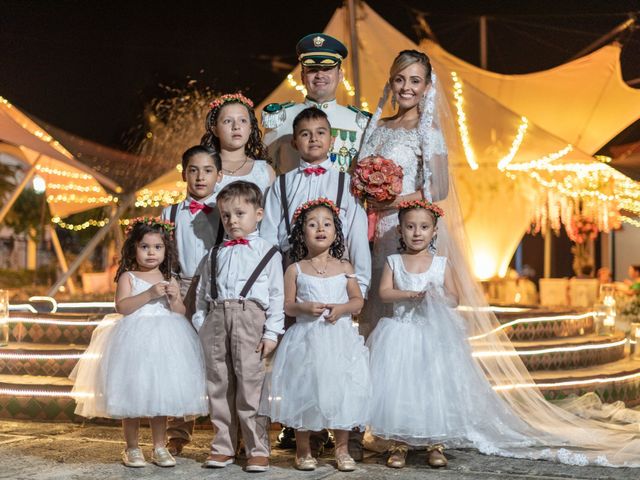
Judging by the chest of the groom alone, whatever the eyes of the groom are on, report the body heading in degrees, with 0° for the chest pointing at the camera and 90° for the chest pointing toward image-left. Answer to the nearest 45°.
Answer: approximately 0°

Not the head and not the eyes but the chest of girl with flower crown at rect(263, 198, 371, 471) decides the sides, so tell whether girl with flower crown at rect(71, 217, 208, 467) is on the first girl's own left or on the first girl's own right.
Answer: on the first girl's own right

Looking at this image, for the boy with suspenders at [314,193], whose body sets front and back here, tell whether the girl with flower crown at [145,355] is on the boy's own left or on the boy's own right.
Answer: on the boy's own right

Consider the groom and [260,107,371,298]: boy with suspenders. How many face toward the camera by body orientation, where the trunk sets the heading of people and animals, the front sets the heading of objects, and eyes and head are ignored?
2

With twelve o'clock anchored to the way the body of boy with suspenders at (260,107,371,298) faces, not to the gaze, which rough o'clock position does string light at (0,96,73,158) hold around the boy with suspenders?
The string light is roughly at 5 o'clock from the boy with suspenders.

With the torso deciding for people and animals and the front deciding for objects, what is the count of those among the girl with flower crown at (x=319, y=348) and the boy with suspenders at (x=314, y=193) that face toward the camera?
2
